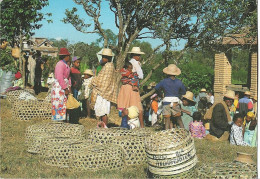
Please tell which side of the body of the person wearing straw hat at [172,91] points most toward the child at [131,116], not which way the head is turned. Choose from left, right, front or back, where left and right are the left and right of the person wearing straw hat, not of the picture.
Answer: left

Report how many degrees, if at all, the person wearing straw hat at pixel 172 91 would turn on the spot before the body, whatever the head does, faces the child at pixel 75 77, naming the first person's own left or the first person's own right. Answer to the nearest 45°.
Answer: approximately 45° to the first person's own left

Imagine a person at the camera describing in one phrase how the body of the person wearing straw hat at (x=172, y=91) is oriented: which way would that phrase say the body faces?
away from the camera
